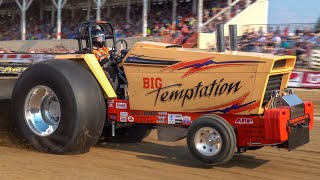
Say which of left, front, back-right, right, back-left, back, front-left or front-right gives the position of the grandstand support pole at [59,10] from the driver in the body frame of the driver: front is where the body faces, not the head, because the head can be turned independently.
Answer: back-left

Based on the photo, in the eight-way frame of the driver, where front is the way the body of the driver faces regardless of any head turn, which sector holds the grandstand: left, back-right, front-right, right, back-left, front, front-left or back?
back-left

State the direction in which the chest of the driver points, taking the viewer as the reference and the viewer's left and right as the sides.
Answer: facing the viewer and to the right of the viewer

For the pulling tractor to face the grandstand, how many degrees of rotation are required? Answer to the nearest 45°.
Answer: approximately 135° to its left
